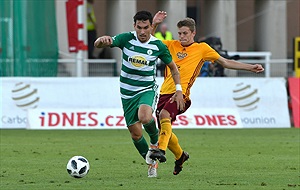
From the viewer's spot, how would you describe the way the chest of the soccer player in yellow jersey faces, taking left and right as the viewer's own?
facing the viewer and to the left of the viewer

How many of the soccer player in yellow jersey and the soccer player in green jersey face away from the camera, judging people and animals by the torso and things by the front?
0

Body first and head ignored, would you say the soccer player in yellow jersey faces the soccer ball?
yes

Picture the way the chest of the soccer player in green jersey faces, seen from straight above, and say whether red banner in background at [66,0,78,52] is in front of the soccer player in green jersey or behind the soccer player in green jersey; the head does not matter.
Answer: behind

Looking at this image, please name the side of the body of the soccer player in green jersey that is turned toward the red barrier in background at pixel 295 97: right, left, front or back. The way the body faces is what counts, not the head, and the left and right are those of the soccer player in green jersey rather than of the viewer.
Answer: back

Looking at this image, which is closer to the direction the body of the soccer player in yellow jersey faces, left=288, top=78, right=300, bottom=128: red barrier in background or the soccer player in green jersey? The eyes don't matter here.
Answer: the soccer player in green jersey

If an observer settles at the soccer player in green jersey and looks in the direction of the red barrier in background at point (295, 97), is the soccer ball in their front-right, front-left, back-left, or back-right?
back-left

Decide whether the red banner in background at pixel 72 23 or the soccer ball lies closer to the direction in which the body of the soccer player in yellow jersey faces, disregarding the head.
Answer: the soccer ball

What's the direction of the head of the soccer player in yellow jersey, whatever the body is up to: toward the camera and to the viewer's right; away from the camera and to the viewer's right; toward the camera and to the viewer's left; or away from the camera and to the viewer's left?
toward the camera and to the viewer's left
